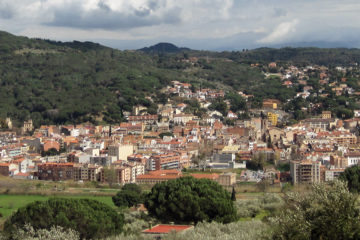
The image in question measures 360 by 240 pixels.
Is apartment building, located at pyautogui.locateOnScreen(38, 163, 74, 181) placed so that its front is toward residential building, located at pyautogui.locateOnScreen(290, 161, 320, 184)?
no

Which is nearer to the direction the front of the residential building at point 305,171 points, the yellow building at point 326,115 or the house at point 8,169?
the house

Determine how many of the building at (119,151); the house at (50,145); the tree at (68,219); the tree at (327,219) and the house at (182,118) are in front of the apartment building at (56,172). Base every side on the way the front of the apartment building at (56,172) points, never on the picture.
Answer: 2

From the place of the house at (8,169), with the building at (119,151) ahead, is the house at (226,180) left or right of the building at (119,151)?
right

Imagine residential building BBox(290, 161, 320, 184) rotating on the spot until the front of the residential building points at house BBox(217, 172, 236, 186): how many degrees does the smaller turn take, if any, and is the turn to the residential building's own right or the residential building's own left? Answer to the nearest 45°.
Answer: approximately 90° to the residential building's own right

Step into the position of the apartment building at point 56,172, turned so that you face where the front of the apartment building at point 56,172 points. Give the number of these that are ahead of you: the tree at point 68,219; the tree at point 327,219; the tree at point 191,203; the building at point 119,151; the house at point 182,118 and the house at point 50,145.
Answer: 3

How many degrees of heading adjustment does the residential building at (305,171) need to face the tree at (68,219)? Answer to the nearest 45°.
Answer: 0° — it already faces it

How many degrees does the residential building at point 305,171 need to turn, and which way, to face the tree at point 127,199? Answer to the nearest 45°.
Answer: approximately 45° to its right

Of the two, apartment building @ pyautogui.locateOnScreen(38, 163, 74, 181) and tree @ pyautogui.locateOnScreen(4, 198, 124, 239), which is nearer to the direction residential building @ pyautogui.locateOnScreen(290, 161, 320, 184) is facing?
the tree

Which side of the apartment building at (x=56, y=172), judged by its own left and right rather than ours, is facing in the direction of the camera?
front

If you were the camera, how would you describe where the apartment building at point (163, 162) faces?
facing the viewer and to the right of the viewer

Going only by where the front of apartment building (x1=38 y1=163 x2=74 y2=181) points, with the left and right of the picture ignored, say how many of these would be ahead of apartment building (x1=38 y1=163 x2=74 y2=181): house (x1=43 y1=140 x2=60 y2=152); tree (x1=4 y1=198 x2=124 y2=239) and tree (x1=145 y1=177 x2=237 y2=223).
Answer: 2

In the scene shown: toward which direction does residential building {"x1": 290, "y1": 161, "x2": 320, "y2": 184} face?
toward the camera

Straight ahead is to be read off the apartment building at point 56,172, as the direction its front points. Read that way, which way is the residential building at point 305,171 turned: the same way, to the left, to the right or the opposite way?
the same way

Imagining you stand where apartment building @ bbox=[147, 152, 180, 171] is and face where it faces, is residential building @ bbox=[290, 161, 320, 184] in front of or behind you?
in front

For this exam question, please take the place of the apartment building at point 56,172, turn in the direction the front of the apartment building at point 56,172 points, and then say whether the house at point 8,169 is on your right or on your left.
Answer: on your right

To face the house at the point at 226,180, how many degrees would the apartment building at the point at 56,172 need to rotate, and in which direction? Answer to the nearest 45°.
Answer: approximately 45° to its left

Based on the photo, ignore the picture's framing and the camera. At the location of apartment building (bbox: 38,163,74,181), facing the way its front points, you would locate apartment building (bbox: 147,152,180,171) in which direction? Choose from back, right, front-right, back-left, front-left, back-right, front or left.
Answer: left

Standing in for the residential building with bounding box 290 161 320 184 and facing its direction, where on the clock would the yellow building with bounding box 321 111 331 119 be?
The yellow building is roughly at 6 o'clock from the residential building.

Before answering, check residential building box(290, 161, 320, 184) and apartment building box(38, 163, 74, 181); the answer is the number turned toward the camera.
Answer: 2
